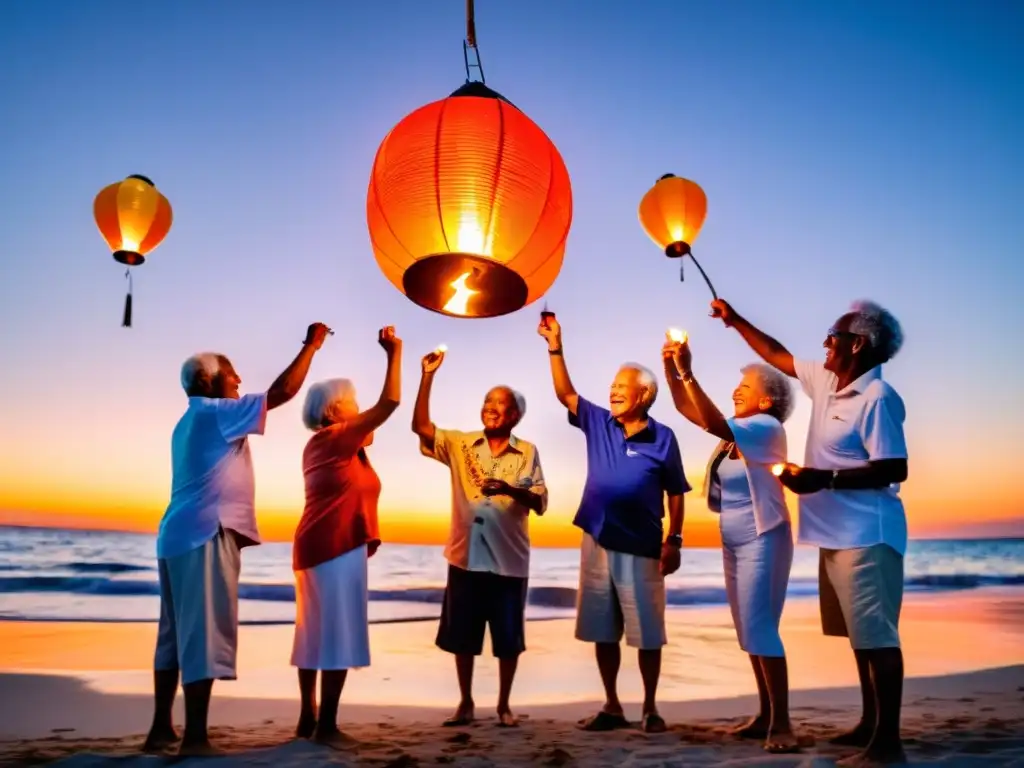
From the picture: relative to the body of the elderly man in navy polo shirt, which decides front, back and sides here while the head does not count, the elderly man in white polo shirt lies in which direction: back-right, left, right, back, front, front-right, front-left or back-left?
left

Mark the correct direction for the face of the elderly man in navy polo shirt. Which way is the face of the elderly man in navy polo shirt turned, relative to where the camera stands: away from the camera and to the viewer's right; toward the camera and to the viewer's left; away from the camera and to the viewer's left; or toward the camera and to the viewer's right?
toward the camera and to the viewer's left

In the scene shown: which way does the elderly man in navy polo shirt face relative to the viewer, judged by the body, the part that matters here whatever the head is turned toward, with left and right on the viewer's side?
facing the viewer and to the left of the viewer

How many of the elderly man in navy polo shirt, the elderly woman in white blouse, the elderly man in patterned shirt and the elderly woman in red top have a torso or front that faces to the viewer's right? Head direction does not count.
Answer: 1

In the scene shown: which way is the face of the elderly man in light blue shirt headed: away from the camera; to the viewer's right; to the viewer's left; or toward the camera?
to the viewer's right

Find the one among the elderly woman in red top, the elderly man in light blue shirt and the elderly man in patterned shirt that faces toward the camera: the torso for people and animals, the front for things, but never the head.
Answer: the elderly man in patterned shirt

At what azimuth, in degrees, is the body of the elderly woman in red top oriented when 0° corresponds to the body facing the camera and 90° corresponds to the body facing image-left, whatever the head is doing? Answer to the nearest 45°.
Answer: approximately 270°

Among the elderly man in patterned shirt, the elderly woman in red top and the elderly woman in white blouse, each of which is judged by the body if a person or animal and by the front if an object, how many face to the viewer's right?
1

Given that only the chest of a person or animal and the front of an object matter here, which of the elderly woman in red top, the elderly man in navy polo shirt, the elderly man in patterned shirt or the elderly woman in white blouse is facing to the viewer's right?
the elderly woman in red top

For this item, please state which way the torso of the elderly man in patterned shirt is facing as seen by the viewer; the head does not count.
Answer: toward the camera
